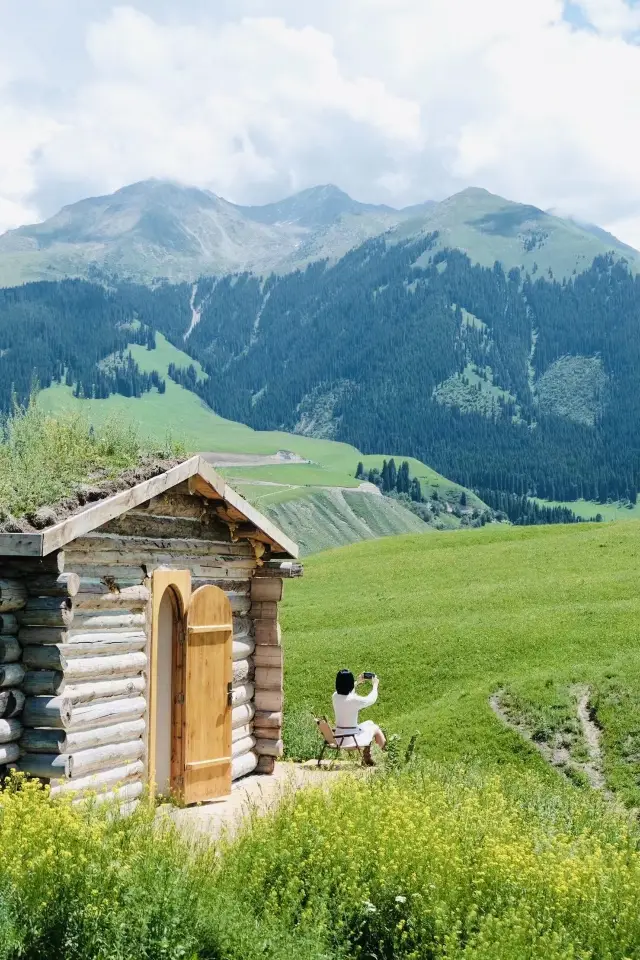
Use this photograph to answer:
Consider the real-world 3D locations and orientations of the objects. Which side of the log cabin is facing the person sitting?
left

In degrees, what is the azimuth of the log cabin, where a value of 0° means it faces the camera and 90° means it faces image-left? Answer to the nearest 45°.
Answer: approximately 315°
